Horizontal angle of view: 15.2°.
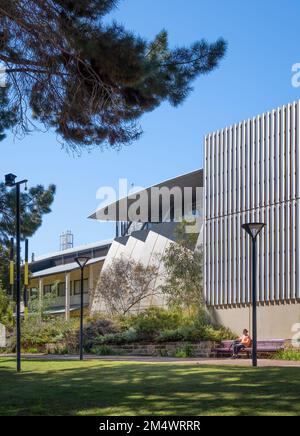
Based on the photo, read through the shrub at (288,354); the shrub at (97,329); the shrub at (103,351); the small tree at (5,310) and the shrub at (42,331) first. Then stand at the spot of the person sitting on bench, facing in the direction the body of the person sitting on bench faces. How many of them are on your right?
4

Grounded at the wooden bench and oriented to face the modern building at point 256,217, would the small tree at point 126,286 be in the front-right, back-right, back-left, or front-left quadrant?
front-left

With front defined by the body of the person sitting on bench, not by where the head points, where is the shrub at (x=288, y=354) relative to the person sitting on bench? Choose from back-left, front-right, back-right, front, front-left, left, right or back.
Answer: left

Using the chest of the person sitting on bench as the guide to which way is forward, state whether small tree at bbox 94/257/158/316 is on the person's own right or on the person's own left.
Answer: on the person's own right

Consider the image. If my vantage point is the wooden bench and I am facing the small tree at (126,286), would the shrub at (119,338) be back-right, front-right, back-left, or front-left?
front-left

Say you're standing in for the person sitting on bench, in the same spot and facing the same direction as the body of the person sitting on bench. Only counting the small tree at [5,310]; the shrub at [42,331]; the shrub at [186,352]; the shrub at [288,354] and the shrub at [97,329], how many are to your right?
4

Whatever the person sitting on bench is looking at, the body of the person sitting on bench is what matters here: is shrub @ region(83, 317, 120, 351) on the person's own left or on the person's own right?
on the person's own right

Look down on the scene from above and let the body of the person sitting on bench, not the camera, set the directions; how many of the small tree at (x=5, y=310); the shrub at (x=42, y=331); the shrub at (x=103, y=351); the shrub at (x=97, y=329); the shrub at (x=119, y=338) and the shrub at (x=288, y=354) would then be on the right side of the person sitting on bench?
5

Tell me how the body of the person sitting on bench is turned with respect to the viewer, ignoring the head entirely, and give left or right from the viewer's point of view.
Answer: facing the viewer and to the left of the viewer

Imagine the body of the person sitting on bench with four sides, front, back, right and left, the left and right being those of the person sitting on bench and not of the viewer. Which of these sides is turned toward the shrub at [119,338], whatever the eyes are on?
front

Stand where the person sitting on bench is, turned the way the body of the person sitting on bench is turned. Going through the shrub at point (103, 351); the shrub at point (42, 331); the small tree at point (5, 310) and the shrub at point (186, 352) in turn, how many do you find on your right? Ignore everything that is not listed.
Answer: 4

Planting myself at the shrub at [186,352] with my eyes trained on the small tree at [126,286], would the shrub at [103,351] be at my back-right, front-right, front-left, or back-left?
front-left

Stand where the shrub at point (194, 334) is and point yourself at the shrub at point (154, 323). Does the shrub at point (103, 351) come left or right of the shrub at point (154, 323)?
left
